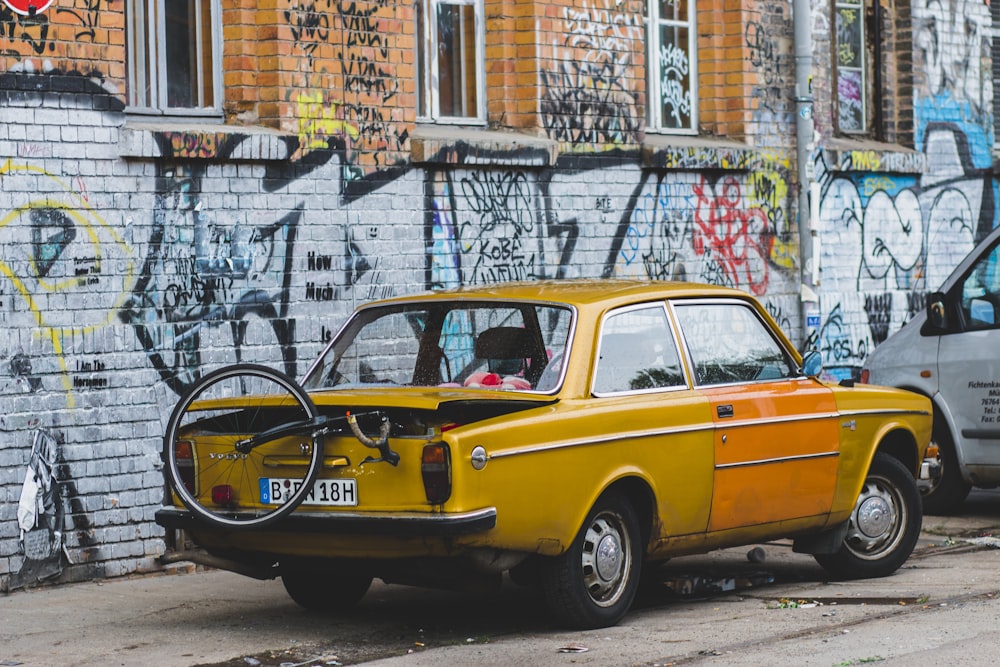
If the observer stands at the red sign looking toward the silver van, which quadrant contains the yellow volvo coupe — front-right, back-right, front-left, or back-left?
front-right

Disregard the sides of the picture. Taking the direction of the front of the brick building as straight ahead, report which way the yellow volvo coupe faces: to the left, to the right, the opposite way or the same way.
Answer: to the left

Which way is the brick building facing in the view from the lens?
facing the viewer and to the right of the viewer

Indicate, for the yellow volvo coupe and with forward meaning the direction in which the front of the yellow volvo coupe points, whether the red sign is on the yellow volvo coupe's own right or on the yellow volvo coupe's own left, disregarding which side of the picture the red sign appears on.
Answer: on the yellow volvo coupe's own left

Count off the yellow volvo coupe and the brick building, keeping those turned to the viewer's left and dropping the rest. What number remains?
0

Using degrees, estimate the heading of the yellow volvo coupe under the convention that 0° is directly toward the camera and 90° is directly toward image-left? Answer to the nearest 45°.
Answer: approximately 225°

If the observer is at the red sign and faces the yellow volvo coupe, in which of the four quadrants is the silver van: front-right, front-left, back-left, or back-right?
front-left

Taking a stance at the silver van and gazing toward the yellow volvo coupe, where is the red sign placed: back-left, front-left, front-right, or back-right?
front-right
